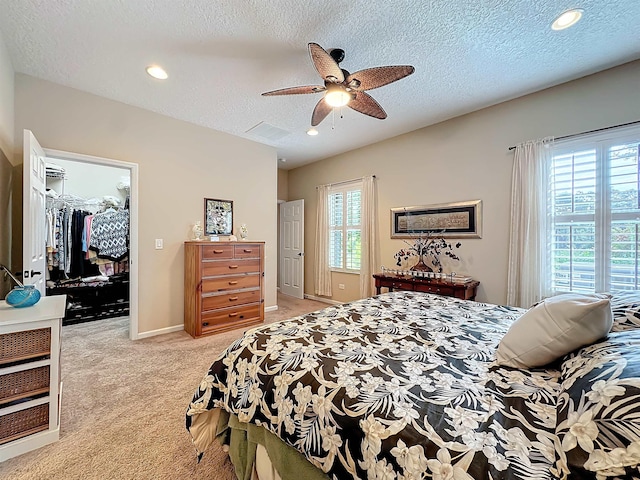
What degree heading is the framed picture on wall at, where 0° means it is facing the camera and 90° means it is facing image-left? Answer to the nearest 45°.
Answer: approximately 45°

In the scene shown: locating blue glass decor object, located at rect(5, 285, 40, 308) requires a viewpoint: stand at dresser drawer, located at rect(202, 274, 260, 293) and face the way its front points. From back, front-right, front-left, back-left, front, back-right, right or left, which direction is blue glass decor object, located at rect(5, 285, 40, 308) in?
right

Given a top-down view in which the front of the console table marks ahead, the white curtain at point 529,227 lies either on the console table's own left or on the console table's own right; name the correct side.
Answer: on the console table's own left

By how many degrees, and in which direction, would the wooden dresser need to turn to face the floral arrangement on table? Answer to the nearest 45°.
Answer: approximately 45° to its left

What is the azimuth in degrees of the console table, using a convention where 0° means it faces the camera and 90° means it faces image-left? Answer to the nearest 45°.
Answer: approximately 45°

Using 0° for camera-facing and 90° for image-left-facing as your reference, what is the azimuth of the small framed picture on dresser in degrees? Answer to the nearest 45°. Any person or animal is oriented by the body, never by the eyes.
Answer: approximately 315°

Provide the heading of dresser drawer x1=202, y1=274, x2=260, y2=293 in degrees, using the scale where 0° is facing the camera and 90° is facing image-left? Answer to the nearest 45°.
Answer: approximately 315°

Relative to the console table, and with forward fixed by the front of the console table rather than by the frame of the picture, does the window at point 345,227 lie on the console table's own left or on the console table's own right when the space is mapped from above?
on the console table's own right

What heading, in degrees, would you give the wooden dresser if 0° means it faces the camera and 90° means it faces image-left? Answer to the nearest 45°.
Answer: approximately 315°

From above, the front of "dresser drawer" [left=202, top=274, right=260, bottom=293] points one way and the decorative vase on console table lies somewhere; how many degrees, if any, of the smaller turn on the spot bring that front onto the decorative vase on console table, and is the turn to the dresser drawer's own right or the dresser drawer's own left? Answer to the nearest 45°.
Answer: approximately 45° to the dresser drawer's own left

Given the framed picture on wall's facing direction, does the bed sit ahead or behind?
ahead

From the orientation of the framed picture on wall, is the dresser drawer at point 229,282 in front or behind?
in front
